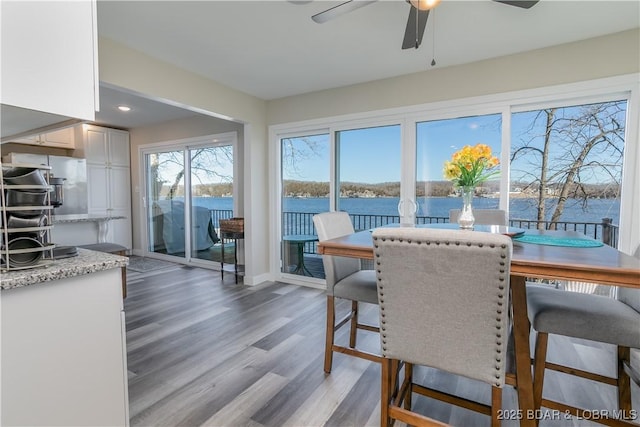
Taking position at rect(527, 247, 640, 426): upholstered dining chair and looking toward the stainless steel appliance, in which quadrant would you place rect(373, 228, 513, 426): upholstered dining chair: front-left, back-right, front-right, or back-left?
front-left

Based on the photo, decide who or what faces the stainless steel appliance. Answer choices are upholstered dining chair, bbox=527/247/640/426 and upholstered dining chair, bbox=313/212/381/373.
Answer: upholstered dining chair, bbox=527/247/640/426

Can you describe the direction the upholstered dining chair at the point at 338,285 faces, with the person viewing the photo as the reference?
facing the viewer and to the right of the viewer

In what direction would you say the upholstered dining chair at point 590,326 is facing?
to the viewer's left

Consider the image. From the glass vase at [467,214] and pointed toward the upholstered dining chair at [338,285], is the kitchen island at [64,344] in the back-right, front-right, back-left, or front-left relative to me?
front-left

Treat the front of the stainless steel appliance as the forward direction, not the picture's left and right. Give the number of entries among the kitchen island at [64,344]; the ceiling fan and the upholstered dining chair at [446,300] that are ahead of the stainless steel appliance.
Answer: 3

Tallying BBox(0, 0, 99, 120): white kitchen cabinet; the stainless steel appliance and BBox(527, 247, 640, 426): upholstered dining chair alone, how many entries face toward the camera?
1

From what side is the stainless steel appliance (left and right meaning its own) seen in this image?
front

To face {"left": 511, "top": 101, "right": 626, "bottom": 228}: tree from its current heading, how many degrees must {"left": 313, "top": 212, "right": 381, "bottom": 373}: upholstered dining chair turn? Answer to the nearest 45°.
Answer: approximately 90° to its left

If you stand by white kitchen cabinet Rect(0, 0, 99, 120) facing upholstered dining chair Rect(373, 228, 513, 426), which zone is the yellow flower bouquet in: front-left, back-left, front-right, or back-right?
front-left

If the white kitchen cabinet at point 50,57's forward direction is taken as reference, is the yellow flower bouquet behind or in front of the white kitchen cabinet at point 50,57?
in front

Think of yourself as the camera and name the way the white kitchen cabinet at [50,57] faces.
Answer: facing to the right of the viewer

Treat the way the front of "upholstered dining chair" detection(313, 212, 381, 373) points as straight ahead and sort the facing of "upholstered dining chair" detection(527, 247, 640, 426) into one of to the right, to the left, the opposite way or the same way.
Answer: the opposite way

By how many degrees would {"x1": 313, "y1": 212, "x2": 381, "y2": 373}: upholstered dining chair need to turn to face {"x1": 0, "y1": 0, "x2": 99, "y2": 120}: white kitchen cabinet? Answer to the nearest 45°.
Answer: approximately 90° to its right

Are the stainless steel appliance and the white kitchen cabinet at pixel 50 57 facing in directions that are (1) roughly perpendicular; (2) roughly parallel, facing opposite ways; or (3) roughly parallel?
roughly perpendicular

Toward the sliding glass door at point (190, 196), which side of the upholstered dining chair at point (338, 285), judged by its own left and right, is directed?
back
